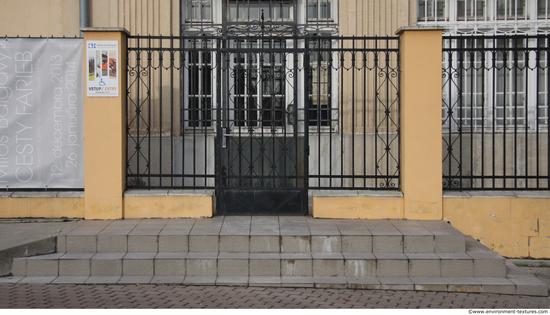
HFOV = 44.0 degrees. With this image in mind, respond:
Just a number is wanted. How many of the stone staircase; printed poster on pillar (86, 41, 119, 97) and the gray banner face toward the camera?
3

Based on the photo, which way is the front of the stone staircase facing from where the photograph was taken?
facing the viewer

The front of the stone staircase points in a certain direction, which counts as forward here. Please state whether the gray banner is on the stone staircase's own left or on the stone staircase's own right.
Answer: on the stone staircase's own right

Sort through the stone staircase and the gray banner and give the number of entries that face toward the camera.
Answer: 2

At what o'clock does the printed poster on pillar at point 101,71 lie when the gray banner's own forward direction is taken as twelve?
The printed poster on pillar is roughly at 10 o'clock from the gray banner.

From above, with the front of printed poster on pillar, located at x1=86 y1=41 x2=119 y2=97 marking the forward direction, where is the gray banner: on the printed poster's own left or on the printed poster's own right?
on the printed poster's own right

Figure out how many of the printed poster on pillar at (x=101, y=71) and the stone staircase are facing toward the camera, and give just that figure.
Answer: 2

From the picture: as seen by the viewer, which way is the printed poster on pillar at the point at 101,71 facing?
toward the camera
